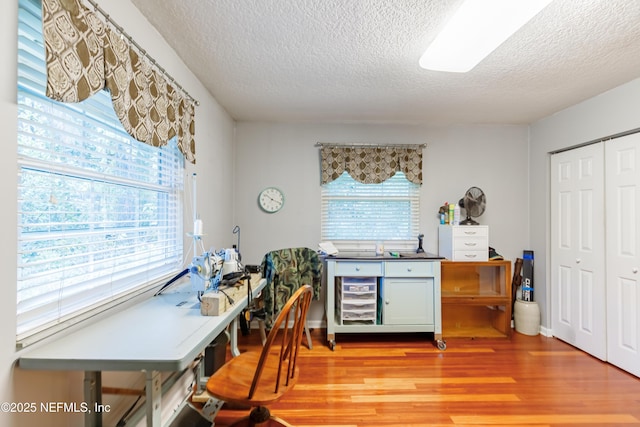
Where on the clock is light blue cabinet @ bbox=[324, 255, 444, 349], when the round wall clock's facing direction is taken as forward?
The light blue cabinet is roughly at 10 o'clock from the round wall clock.

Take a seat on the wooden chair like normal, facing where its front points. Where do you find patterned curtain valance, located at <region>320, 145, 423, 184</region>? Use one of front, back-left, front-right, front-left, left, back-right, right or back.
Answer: right

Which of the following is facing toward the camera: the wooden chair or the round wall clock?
the round wall clock

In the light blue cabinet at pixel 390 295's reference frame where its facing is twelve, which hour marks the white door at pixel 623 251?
The white door is roughly at 9 o'clock from the light blue cabinet.

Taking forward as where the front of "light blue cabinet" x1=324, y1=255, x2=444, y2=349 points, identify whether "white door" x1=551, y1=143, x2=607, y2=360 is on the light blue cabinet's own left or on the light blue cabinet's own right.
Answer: on the light blue cabinet's own left

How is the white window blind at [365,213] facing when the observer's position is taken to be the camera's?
facing the viewer

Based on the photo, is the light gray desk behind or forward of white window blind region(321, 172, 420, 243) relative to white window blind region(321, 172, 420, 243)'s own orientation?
forward

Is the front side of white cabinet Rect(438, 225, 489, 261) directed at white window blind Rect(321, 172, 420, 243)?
no

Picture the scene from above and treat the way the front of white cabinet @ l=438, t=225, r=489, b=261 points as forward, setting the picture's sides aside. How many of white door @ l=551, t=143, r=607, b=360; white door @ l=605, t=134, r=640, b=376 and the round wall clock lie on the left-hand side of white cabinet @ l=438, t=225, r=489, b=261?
2

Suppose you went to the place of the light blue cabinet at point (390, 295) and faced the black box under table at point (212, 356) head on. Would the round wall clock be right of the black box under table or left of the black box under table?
right

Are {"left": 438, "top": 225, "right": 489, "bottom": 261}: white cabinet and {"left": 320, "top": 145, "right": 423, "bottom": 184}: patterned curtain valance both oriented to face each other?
no

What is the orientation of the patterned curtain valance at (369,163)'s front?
toward the camera

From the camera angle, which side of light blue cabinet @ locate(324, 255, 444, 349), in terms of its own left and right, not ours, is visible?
front

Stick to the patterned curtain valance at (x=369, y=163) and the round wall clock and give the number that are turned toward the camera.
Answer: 2

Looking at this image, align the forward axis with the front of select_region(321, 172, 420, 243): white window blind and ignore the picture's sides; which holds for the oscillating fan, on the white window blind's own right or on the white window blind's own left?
on the white window blind's own left

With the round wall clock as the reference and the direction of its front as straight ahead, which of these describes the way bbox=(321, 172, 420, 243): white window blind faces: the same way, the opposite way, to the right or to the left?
the same way

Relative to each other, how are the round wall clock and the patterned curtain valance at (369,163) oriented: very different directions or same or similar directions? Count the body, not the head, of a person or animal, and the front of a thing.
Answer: same or similar directions

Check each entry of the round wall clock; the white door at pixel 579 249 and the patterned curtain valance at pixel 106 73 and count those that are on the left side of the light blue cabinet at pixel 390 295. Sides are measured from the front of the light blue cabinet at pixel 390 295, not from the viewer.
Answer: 1

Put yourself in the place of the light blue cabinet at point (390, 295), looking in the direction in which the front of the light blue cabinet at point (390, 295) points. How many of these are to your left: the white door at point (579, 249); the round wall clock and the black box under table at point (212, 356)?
1

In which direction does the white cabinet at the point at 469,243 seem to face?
toward the camera
